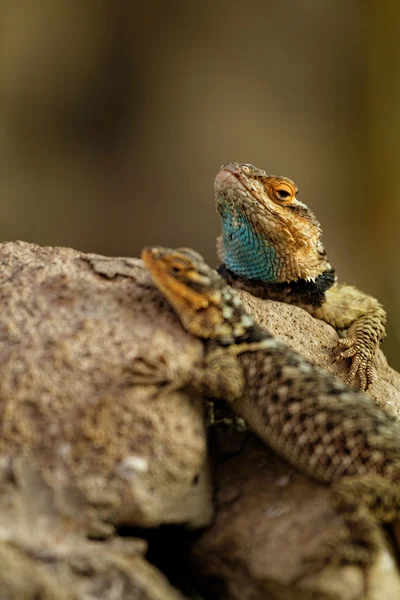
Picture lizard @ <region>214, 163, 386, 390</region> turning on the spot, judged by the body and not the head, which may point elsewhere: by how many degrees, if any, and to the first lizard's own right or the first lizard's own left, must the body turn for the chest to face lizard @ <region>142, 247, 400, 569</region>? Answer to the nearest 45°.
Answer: approximately 45° to the first lizard's own left

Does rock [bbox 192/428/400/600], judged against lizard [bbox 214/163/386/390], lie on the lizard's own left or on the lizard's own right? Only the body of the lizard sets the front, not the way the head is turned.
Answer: on the lizard's own left

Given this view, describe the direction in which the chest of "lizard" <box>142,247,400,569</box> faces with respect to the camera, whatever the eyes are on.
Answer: to the viewer's left

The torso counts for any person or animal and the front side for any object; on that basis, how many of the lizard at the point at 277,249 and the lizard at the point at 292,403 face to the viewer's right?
0

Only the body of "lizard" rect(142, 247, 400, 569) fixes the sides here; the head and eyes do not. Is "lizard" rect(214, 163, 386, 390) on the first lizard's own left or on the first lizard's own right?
on the first lizard's own right

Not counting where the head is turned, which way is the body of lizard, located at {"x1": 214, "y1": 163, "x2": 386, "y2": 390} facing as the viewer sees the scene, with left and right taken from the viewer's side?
facing the viewer and to the left of the viewer
